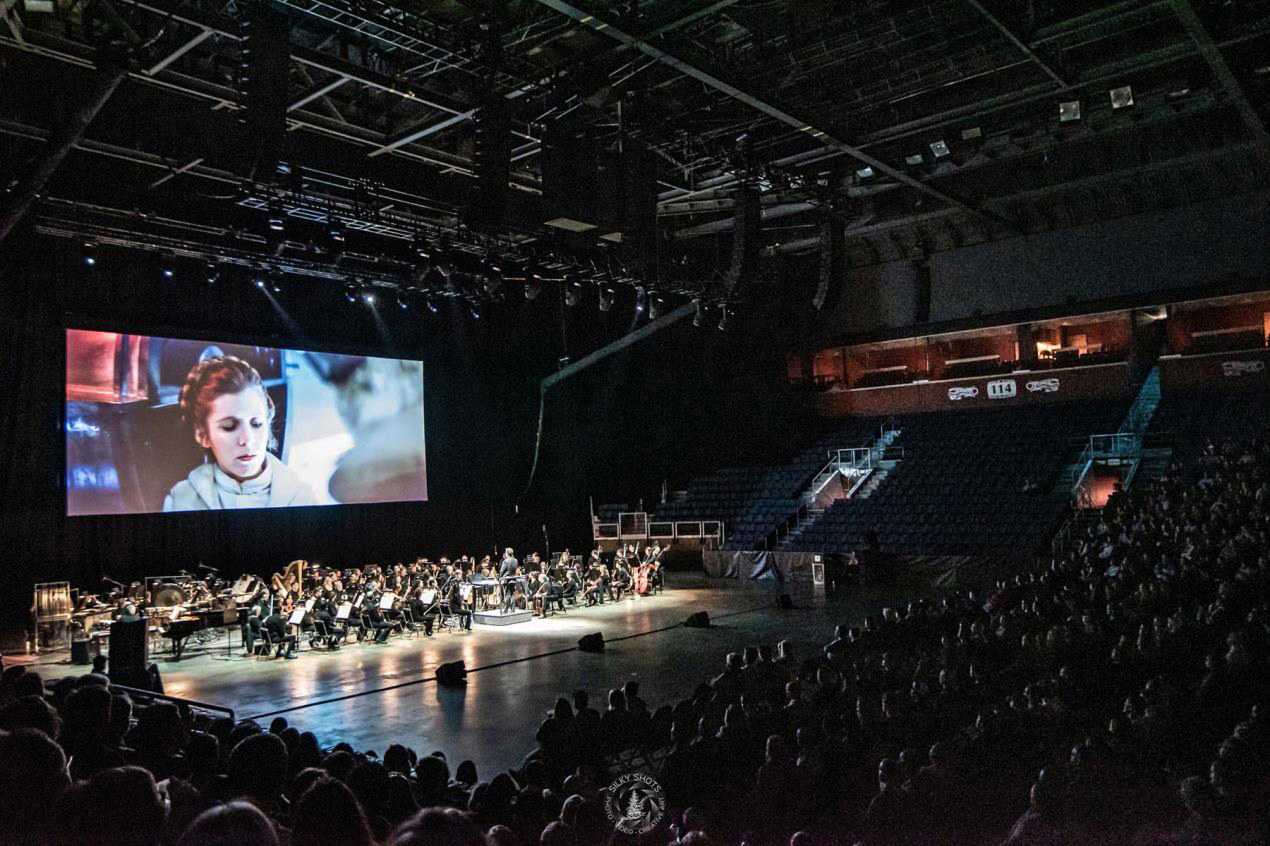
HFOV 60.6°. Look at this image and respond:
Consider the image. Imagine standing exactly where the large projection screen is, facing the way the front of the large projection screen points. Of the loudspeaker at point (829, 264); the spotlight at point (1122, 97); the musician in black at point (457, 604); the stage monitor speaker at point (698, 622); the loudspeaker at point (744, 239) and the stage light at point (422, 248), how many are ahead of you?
6

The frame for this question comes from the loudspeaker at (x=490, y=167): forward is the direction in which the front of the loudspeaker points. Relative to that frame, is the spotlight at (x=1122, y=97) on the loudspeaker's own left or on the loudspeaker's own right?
on the loudspeaker's own left

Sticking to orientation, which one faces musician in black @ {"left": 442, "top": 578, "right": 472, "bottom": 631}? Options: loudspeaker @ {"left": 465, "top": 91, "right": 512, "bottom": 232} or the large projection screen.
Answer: the large projection screen

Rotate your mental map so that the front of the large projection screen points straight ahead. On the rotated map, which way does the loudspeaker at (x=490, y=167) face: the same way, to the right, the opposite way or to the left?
the same way

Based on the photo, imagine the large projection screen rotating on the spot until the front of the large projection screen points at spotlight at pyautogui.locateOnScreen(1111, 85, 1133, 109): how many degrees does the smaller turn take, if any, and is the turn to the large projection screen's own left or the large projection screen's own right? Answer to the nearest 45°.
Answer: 0° — it already faces it

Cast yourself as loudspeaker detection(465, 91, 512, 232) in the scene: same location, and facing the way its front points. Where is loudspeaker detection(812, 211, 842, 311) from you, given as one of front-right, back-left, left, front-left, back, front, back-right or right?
left

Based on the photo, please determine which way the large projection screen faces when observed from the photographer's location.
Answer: facing the viewer and to the right of the viewer

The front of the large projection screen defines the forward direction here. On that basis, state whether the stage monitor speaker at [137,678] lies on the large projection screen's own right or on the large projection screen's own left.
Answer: on the large projection screen's own right

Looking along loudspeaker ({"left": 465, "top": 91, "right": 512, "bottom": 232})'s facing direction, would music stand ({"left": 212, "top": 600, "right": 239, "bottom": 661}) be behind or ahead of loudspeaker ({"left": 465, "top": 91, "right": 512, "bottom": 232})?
behind

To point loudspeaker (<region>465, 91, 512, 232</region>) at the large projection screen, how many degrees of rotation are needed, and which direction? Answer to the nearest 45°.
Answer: approximately 180°

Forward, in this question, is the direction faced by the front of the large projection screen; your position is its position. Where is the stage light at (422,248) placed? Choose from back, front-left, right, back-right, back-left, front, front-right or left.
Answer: front

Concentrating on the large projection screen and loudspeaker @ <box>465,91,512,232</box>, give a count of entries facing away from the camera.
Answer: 0

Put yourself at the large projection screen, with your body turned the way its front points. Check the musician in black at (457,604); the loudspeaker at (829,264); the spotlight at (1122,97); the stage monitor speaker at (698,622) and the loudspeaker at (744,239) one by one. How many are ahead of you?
5

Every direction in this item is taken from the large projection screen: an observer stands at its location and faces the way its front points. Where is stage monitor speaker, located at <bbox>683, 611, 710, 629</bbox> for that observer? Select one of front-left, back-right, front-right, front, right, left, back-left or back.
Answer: front

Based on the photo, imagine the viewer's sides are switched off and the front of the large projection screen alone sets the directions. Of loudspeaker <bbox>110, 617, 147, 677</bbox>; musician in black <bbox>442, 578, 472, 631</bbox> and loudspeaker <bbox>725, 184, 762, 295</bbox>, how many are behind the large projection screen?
0

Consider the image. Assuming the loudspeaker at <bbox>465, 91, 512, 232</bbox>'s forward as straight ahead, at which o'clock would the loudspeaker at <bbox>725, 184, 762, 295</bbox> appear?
the loudspeaker at <bbox>725, 184, 762, 295</bbox> is roughly at 9 o'clock from the loudspeaker at <bbox>465, 91, 512, 232</bbox>.

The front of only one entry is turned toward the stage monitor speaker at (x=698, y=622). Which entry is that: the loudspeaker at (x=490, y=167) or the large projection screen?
the large projection screen
